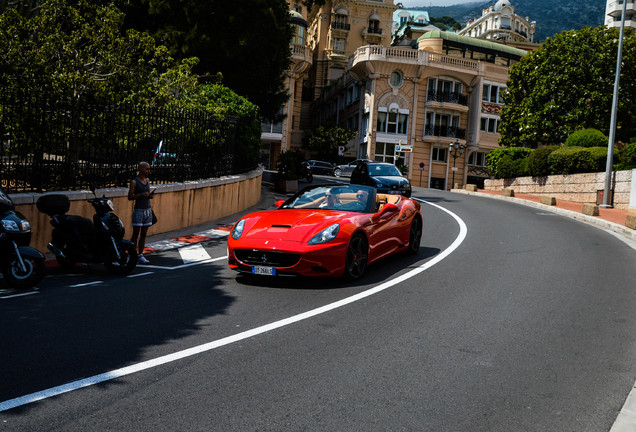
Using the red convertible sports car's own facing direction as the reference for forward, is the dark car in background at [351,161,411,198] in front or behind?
behind

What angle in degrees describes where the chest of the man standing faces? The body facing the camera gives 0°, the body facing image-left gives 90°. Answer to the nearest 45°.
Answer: approximately 315°

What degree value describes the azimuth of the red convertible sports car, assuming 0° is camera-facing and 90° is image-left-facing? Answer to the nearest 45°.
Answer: approximately 45°

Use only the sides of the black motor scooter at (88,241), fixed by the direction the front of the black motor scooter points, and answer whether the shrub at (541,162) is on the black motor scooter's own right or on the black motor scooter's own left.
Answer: on the black motor scooter's own left

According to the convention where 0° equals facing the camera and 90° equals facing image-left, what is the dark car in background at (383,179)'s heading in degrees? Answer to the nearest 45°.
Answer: approximately 315°

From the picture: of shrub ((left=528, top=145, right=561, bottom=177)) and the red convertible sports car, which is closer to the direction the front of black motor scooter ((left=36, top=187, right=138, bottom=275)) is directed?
the red convertible sports car

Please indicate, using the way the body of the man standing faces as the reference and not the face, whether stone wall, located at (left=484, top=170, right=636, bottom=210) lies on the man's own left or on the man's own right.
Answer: on the man's own left
